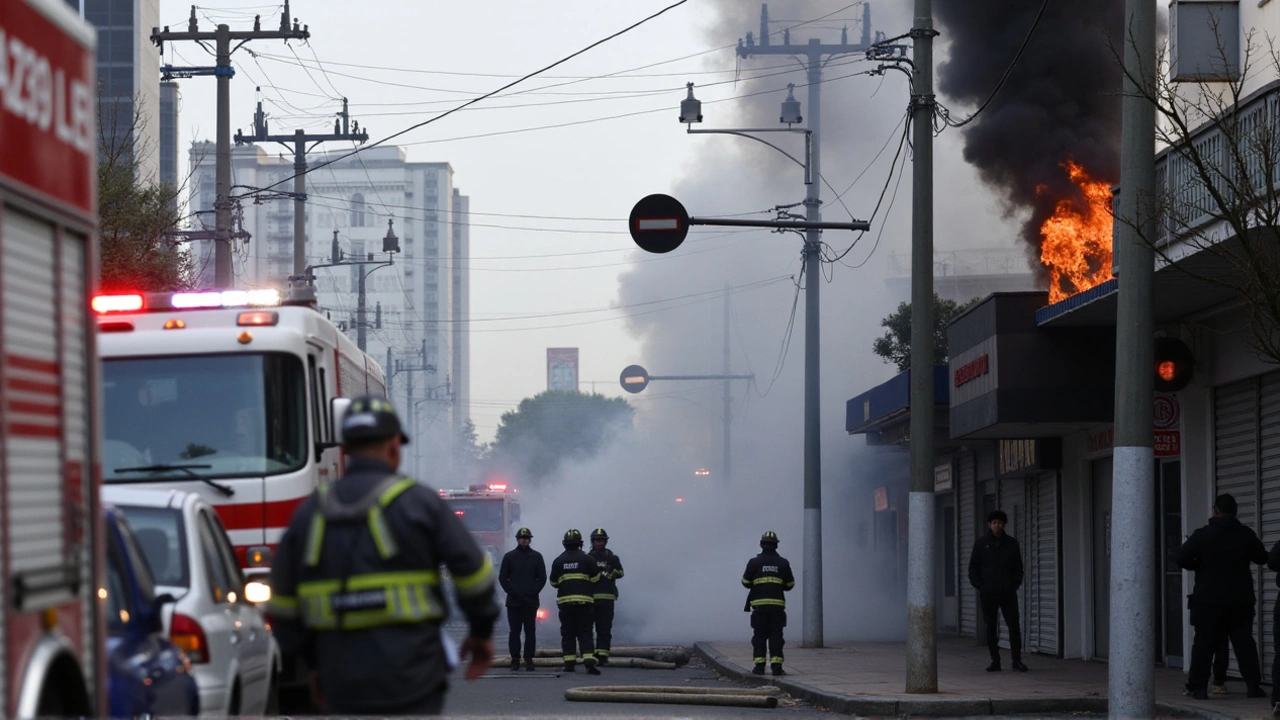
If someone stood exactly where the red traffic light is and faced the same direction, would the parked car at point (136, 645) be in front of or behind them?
in front

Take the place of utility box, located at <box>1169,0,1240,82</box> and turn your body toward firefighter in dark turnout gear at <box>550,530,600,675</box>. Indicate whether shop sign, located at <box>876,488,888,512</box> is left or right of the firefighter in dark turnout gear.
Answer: right

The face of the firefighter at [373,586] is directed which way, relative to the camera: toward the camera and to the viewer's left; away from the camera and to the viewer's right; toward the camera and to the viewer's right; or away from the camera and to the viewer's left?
away from the camera and to the viewer's right

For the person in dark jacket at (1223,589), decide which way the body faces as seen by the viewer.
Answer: away from the camera

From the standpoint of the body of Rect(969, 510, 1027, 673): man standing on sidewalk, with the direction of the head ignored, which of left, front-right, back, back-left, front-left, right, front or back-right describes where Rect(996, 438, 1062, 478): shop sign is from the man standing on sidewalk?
back

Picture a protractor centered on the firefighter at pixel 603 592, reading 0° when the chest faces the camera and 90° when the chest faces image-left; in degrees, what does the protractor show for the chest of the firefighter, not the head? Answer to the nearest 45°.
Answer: approximately 0°

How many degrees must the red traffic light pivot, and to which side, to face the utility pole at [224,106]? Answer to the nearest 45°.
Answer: approximately 135° to its right

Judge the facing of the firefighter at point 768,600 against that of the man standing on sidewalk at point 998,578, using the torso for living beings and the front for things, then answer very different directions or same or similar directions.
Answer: very different directions
